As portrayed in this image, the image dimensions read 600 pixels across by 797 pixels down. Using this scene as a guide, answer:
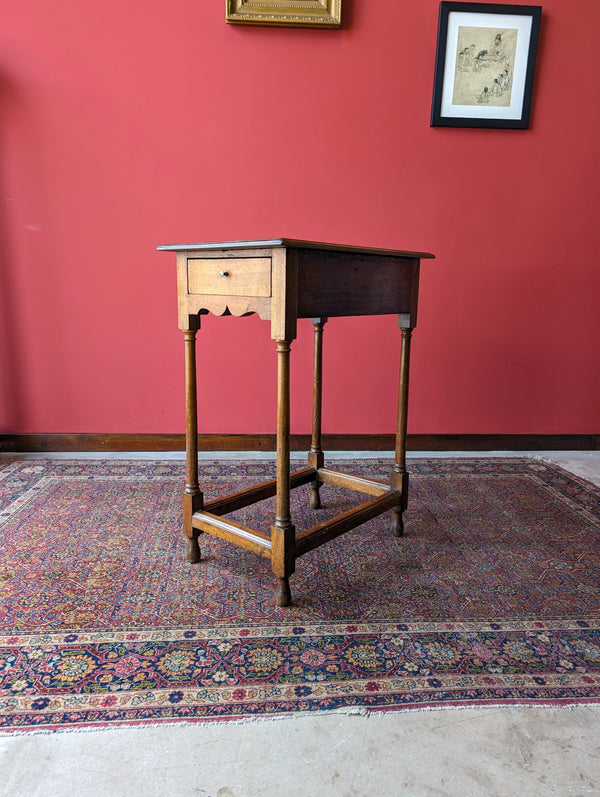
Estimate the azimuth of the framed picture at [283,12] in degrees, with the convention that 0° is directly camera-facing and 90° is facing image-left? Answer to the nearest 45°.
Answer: approximately 0°

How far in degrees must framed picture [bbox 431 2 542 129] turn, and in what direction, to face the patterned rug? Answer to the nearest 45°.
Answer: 0° — it already faces it

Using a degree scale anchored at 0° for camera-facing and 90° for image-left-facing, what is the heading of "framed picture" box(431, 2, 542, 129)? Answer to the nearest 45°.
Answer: approximately 0°

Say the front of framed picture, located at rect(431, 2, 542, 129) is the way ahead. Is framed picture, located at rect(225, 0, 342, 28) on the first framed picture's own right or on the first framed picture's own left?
on the first framed picture's own right

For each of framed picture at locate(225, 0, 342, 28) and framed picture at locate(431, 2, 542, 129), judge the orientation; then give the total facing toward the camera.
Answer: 2

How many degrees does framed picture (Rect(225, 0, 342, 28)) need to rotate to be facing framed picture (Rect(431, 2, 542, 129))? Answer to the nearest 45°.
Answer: approximately 90° to its left
